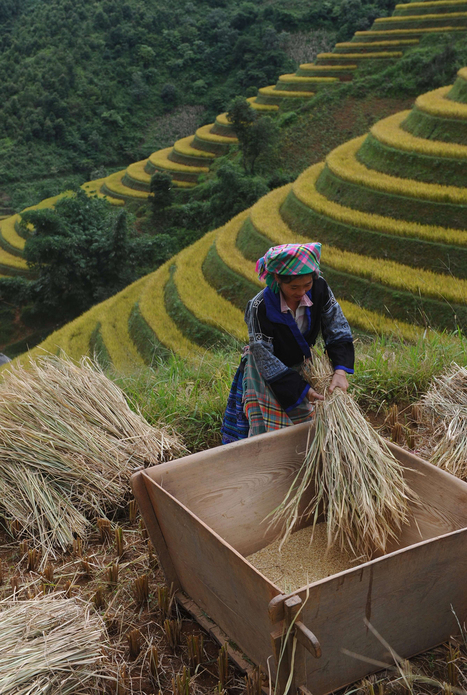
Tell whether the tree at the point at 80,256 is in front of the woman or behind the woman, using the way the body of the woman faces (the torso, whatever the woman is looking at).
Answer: behind

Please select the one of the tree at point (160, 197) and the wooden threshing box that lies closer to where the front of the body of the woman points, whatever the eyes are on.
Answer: the wooden threshing box

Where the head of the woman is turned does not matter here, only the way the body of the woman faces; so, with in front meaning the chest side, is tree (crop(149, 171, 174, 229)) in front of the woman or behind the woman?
behind

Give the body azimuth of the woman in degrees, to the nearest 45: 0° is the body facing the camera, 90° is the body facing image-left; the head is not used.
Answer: approximately 315°

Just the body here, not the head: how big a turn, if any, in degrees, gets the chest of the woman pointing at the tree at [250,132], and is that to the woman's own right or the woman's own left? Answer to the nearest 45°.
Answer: approximately 135° to the woman's own left
